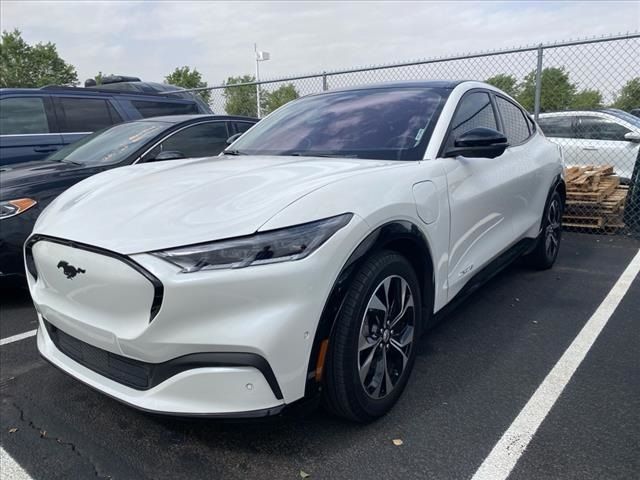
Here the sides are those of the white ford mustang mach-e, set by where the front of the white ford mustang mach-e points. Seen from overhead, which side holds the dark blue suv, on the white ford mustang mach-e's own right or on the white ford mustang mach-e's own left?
on the white ford mustang mach-e's own right

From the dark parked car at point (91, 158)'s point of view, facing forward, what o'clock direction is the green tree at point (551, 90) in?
The green tree is roughly at 7 o'clock from the dark parked car.

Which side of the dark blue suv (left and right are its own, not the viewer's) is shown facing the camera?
left

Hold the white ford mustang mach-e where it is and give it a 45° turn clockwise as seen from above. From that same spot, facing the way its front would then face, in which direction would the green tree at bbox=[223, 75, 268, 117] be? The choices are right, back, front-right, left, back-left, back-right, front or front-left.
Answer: right

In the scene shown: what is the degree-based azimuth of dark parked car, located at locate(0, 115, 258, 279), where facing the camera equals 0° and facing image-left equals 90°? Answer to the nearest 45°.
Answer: approximately 45°

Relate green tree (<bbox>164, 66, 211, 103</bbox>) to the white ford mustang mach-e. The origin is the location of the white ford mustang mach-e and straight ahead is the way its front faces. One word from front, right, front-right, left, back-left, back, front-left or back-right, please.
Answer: back-right

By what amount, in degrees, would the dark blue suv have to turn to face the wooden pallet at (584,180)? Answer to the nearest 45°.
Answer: approximately 135° to its left
